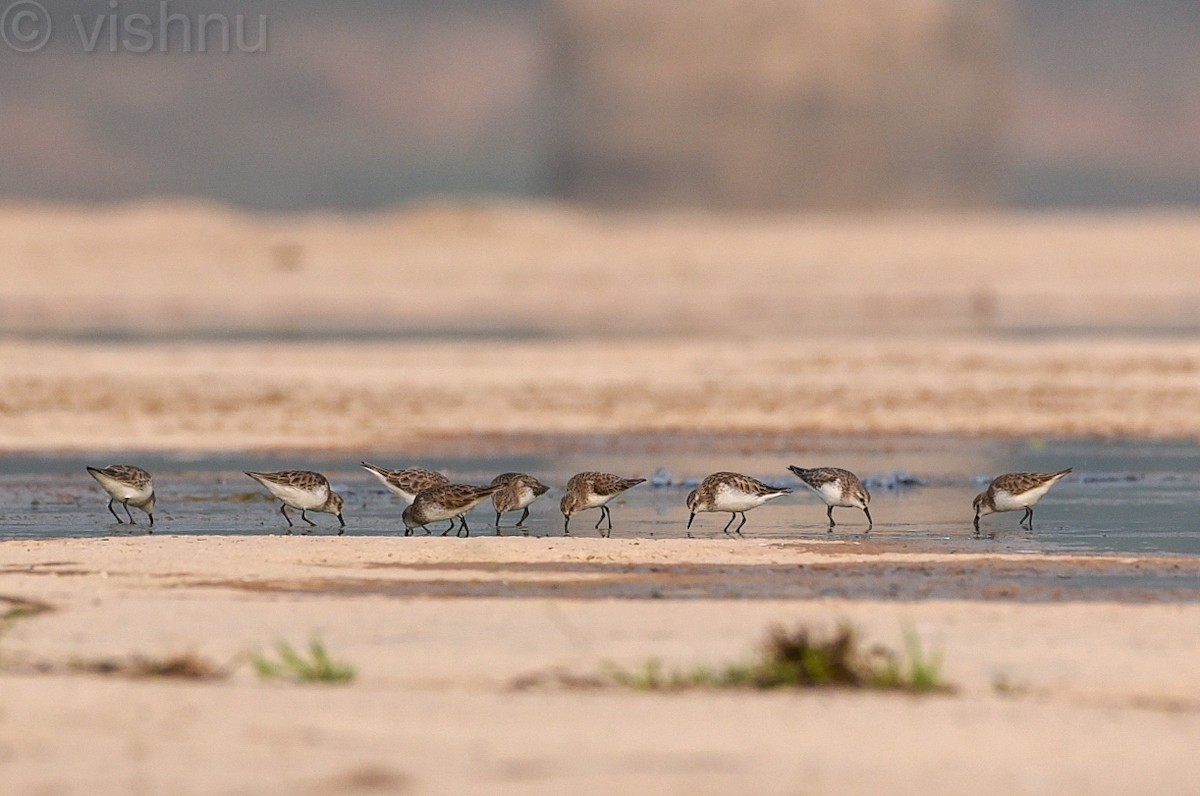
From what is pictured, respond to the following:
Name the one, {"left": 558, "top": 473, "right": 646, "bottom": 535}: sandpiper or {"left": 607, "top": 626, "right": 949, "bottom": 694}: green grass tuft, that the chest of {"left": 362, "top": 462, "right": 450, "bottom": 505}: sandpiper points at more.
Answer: the sandpiper

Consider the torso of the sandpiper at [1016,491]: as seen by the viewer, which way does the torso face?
to the viewer's left

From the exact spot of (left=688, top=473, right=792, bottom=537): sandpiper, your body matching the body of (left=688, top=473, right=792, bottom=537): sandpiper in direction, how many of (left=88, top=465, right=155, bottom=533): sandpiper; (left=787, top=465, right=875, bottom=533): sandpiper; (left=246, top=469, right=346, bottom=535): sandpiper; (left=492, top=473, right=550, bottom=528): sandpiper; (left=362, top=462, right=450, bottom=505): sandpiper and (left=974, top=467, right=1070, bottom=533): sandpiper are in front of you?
4

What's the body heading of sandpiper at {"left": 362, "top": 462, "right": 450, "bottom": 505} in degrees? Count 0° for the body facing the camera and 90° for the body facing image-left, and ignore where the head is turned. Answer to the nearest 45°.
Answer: approximately 270°

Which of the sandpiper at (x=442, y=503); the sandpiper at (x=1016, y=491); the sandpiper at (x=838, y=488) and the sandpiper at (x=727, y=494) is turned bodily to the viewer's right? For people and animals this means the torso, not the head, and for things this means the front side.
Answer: the sandpiper at (x=838, y=488)

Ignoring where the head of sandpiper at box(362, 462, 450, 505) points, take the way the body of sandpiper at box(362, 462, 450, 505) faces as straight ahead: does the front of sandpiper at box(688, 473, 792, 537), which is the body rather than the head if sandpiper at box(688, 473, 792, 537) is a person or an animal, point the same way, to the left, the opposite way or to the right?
the opposite way

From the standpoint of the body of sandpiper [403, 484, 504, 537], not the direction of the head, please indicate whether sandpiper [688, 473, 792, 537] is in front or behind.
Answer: behind

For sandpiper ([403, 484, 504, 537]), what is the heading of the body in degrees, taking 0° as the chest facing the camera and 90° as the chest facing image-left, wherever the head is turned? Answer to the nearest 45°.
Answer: approximately 90°

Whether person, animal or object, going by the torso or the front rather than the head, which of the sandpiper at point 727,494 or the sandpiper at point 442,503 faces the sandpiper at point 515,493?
the sandpiper at point 727,494

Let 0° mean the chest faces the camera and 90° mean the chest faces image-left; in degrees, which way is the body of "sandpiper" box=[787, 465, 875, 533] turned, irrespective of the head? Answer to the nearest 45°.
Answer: approximately 270°

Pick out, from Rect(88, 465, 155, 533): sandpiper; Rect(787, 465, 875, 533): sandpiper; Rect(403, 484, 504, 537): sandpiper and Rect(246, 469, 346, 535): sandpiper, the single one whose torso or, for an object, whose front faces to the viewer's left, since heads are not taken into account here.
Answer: Rect(403, 484, 504, 537): sandpiper

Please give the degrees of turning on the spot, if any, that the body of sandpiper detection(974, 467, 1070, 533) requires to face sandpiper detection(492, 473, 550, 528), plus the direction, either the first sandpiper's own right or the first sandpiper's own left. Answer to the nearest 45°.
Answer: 0° — it already faces it

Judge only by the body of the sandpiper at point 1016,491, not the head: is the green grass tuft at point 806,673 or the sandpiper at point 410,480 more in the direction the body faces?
the sandpiper

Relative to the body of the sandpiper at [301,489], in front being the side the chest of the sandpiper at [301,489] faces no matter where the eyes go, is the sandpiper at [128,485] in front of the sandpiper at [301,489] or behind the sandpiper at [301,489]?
behind

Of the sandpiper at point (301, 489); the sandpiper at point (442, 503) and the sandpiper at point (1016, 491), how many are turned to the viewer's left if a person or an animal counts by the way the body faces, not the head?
2
